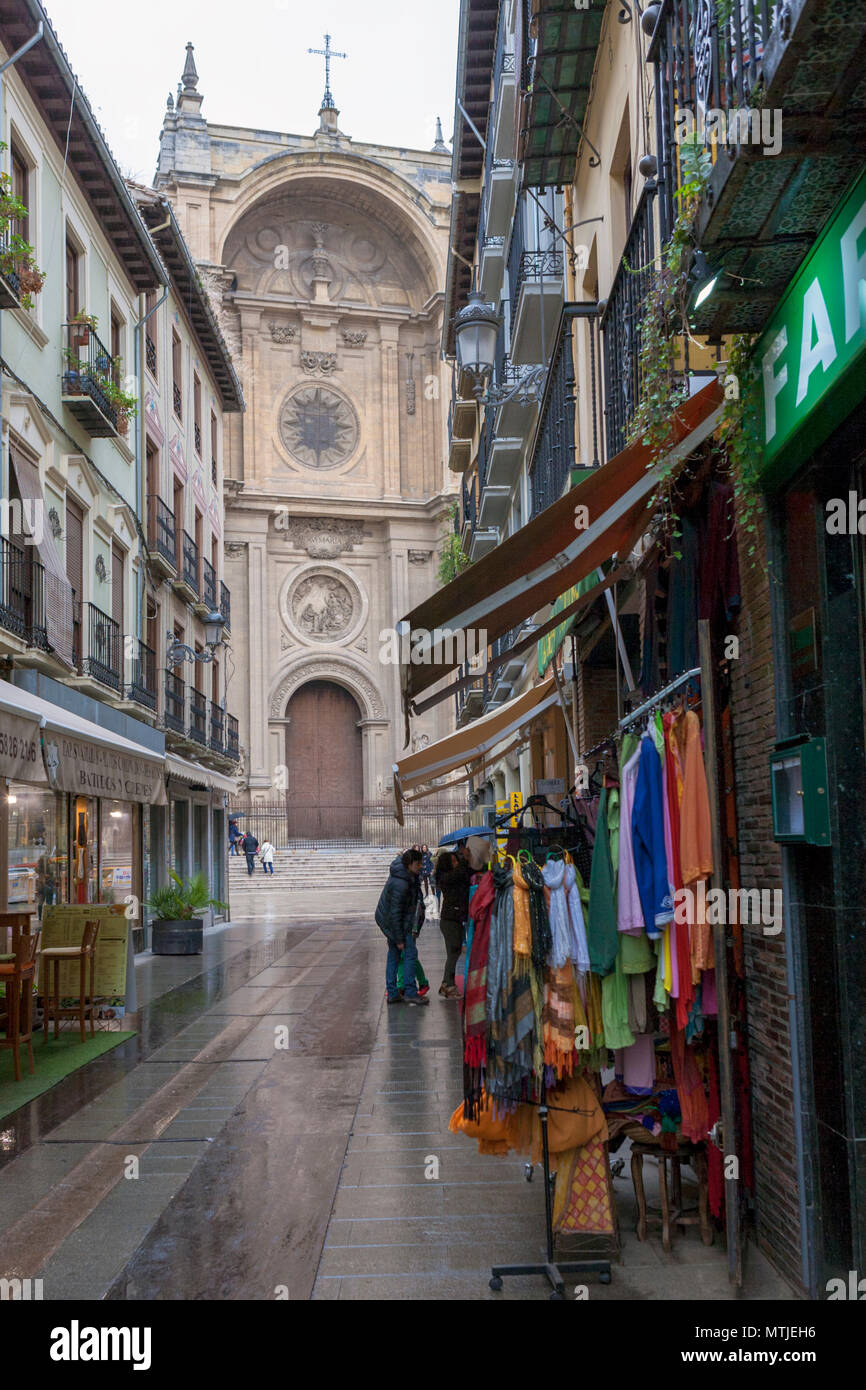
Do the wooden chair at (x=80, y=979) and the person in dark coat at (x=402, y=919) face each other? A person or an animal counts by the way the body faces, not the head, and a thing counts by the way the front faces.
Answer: no

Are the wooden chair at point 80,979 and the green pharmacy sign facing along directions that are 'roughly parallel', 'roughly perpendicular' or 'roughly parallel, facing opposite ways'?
roughly parallel

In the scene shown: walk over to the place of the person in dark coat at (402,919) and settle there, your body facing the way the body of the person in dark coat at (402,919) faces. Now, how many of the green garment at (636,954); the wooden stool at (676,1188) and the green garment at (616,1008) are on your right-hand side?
3

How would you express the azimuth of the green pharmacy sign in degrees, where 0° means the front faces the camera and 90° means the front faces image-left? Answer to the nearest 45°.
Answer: approximately 45°

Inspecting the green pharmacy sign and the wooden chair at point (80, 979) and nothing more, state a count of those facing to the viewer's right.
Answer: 0

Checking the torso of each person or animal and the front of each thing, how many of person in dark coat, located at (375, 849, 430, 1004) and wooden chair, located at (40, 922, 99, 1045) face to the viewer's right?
1

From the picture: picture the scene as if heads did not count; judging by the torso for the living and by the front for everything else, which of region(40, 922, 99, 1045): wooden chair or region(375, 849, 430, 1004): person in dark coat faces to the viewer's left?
the wooden chair

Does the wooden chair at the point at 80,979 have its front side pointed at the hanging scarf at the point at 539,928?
no

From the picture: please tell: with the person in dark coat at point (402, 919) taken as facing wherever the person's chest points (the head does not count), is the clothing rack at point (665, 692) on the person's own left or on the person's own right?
on the person's own right

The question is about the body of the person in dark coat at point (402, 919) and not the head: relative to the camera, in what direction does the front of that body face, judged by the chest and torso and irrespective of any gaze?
to the viewer's right

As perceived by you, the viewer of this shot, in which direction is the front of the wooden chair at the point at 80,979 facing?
facing to the left of the viewer
